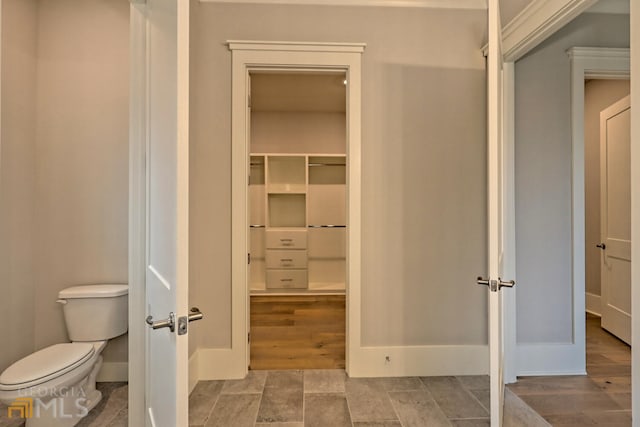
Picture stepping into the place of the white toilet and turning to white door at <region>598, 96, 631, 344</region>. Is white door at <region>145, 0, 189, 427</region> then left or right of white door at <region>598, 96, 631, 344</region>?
right

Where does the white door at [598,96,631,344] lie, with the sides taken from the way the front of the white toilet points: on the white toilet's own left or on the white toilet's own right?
on the white toilet's own left

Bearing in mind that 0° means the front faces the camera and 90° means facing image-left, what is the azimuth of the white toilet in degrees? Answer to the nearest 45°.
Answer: approximately 45°

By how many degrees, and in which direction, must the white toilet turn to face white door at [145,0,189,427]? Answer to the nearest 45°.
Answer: approximately 45° to its left
